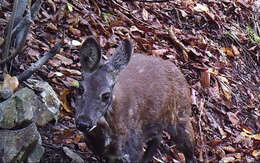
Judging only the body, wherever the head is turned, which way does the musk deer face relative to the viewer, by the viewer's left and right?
facing the viewer and to the left of the viewer

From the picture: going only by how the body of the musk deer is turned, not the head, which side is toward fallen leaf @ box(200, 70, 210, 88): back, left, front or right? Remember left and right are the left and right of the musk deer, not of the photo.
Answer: back

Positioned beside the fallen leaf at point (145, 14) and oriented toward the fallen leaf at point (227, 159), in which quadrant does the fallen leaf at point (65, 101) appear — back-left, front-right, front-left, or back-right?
front-right

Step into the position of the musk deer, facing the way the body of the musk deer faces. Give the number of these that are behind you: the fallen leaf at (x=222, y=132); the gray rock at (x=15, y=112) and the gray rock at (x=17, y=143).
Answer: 1

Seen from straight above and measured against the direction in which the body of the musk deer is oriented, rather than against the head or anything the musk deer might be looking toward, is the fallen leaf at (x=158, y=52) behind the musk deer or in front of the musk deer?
behind

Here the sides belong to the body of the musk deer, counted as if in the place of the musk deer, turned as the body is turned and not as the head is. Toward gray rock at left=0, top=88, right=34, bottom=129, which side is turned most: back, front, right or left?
right

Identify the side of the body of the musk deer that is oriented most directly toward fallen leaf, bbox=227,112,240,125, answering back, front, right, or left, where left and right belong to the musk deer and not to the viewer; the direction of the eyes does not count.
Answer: back

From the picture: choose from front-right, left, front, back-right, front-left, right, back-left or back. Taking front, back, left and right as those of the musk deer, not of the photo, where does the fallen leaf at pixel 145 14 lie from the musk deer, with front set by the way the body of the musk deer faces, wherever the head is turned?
back-right

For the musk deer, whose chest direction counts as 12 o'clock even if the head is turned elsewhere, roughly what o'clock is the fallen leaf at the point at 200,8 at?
The fallen leaf is roughly at 5 o'clock from the musk deer.

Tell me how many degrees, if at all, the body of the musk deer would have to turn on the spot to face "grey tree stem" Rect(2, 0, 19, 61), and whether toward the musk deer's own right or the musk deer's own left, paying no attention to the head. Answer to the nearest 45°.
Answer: approximately 45° to the musk deer's own right

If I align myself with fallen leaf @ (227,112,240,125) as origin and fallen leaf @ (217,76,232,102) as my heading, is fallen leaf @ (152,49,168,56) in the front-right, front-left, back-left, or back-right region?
front-left

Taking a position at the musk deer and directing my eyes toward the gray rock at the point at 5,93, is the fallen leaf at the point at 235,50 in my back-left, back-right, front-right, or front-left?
back-right
